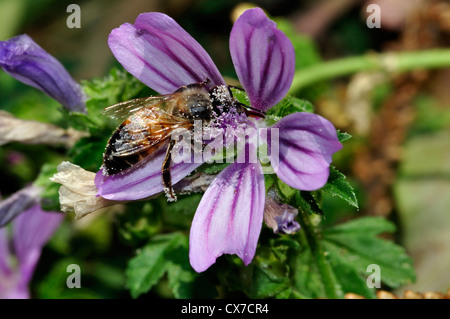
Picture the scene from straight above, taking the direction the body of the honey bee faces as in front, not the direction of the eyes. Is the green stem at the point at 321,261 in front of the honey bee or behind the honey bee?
in front

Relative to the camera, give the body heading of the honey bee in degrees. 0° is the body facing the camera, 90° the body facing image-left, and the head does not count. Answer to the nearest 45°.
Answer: approximately 270°

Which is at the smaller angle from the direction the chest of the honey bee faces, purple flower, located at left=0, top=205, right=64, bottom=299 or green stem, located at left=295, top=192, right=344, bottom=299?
the green stem
